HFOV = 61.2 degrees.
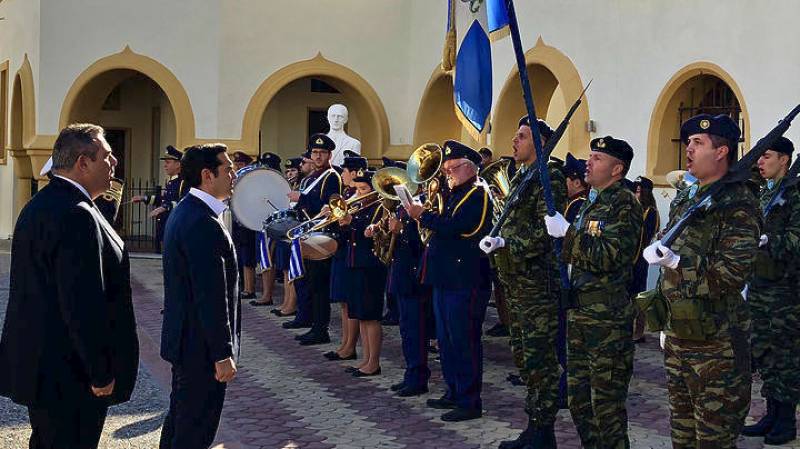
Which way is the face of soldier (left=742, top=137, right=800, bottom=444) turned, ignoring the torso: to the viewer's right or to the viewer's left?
to the viewer's left

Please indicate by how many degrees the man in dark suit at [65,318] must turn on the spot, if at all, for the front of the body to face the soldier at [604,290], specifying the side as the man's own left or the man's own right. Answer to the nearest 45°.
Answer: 0° — they already face them

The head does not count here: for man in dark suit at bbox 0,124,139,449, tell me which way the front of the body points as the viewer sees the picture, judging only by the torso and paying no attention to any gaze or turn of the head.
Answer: to the viewer's right

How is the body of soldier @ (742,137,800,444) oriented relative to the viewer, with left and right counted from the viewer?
facing to the left of the viewer

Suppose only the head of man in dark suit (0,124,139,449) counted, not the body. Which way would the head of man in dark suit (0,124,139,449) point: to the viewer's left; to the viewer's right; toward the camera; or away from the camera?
to the viewer's right

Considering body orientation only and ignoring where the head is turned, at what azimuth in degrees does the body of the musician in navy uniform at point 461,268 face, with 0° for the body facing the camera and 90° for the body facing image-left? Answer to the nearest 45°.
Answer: approximately 90°

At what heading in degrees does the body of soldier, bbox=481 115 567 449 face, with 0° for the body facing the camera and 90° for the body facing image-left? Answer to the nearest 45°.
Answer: approximately 90°

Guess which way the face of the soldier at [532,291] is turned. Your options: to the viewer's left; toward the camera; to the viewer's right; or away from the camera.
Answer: to the viewer's left

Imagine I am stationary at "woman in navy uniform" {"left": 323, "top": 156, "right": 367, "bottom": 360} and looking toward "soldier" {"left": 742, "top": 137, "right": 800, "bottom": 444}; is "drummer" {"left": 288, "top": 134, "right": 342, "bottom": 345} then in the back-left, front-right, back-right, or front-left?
back-left
